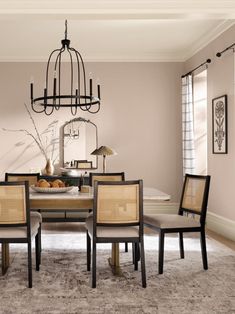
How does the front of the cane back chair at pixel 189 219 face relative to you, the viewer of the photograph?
facing the viewer and to the left of the viewer

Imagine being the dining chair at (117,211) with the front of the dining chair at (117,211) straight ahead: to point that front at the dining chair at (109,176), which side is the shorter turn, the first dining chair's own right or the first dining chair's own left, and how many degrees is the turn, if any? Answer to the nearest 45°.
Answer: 0° — it already faces it

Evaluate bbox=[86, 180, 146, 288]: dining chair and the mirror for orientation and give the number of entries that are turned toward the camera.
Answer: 1

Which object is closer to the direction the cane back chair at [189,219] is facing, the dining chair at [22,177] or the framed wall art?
the dining chair

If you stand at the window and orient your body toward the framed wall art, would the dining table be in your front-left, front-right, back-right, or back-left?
front-right

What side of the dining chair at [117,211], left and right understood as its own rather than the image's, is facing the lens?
back

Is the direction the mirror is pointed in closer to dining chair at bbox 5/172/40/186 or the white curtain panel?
the dining chair

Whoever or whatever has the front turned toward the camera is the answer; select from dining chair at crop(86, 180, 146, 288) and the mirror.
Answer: the mirror

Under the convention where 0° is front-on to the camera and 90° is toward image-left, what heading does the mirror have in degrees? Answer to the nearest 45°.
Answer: approximately 0°

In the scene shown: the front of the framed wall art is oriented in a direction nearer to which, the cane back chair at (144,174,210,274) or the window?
the cane back chair

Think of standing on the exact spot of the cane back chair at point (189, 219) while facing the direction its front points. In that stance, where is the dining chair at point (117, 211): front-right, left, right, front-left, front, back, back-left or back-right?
front

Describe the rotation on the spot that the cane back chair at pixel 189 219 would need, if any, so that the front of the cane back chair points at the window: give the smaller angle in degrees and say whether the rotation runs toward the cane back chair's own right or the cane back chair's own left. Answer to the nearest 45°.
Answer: approximately 135° to the cane back chair's own right

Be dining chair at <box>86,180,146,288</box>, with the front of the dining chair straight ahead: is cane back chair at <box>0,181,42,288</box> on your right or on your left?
on your left

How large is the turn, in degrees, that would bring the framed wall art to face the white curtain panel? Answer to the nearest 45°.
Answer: approximately 90° to its right

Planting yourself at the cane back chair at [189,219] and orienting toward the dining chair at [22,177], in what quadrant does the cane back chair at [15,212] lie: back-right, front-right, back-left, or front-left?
front-left
